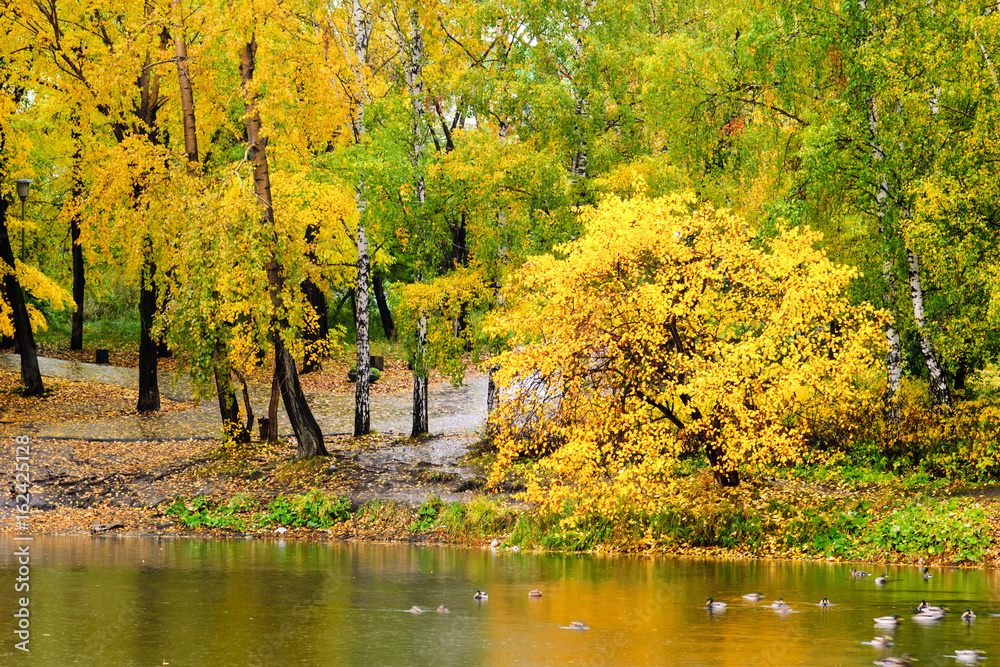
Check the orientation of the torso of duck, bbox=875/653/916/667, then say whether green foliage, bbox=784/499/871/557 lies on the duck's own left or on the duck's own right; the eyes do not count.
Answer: on the duck's own left

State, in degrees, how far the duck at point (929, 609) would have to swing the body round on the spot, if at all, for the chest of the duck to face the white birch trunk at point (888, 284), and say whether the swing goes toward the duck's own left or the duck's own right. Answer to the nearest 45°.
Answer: approximately 90° to the duck's own right

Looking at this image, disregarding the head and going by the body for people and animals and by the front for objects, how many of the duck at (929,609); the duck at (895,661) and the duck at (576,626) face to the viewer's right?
1

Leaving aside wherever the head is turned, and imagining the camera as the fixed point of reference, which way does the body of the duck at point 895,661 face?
to the viewer's right

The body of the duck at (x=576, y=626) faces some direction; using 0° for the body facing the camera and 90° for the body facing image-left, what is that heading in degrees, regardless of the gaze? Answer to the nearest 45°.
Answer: approximately 90°

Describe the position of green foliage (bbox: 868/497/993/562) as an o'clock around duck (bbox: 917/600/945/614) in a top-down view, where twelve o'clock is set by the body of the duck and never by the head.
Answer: The green foliage is roughly at 3 o'clock from the duck.

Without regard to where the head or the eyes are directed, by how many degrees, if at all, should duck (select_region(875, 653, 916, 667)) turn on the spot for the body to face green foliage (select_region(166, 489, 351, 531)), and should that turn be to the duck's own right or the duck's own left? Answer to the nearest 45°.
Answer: approximately 135° to the duck's own left

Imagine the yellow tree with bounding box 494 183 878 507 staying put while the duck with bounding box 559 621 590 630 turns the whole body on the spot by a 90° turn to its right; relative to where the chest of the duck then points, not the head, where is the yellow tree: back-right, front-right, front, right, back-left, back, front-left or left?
back

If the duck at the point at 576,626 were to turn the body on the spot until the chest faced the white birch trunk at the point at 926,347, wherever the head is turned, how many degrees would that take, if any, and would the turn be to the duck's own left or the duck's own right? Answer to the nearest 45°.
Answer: approximately 135° to the duck's own right

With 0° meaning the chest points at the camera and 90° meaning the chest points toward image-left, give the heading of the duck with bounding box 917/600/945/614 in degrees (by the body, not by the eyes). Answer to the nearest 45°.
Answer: approximately 90°
